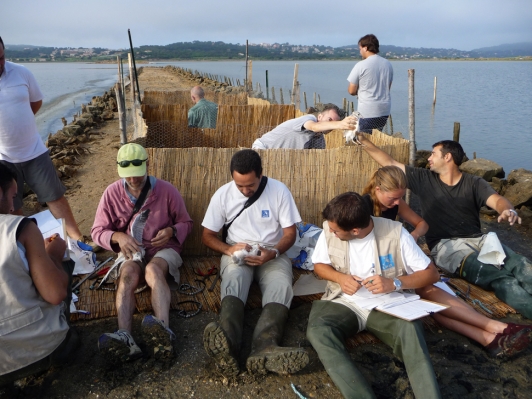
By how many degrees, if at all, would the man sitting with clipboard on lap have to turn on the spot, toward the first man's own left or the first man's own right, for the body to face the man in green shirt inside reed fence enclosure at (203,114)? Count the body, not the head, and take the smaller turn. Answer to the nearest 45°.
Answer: approximately 135° to the first man's own right

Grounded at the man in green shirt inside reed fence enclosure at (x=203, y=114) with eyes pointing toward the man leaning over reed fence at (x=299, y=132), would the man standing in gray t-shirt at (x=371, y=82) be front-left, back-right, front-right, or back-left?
front-left

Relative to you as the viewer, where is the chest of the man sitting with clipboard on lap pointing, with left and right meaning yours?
facing the viewer

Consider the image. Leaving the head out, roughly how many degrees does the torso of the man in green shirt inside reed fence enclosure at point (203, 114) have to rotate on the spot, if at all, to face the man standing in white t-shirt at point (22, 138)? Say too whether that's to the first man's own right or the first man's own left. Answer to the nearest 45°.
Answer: approximately 135° to the first man's own left

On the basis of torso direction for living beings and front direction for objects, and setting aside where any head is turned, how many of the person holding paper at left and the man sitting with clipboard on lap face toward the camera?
1

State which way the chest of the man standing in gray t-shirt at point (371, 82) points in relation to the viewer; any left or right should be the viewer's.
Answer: facing away from the viewer and to the left of the viewer

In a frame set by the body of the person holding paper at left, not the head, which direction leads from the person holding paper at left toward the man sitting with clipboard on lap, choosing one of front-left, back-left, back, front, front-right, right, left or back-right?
front-right

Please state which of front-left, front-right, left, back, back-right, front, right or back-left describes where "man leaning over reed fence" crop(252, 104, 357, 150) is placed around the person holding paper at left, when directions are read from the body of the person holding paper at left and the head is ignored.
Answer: front

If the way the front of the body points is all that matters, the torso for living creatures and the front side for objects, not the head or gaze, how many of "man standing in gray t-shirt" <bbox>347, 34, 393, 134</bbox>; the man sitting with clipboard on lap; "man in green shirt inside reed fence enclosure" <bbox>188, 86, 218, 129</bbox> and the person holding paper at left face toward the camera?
1

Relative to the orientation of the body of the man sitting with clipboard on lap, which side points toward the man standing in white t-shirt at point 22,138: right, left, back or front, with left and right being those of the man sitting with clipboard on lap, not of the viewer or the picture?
right

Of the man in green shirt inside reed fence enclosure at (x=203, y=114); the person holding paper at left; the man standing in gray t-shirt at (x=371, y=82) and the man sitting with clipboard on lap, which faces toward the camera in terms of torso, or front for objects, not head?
the man sitting with clipboard on lap

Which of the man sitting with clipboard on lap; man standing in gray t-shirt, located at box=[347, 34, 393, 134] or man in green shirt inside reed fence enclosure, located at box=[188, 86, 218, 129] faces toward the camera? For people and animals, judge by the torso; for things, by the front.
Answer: the man sitting with clipboard on lap

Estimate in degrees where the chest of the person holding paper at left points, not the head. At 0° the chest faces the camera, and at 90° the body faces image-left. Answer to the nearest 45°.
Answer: approximately 225°
